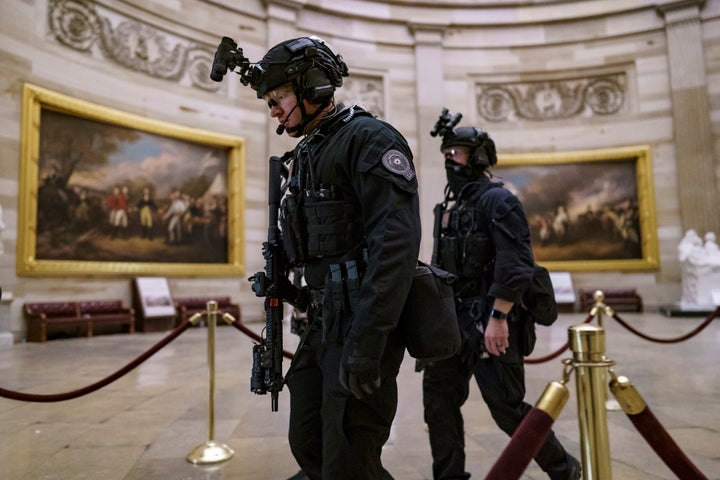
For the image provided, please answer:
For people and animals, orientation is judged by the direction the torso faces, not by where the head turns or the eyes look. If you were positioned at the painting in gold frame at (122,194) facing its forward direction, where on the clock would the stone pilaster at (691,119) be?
The stone pilaster is roughly at 11 o'clock from the painting in gold frame.

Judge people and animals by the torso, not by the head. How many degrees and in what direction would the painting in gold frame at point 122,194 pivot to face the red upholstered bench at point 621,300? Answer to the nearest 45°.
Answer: approximately 45° to its left

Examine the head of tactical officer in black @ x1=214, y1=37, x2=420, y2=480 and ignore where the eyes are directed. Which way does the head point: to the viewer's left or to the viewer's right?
to the viewer's left

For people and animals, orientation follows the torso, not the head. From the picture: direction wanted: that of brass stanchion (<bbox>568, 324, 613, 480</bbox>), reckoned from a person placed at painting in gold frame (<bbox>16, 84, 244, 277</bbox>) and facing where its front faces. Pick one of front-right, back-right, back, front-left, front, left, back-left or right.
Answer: front-right
